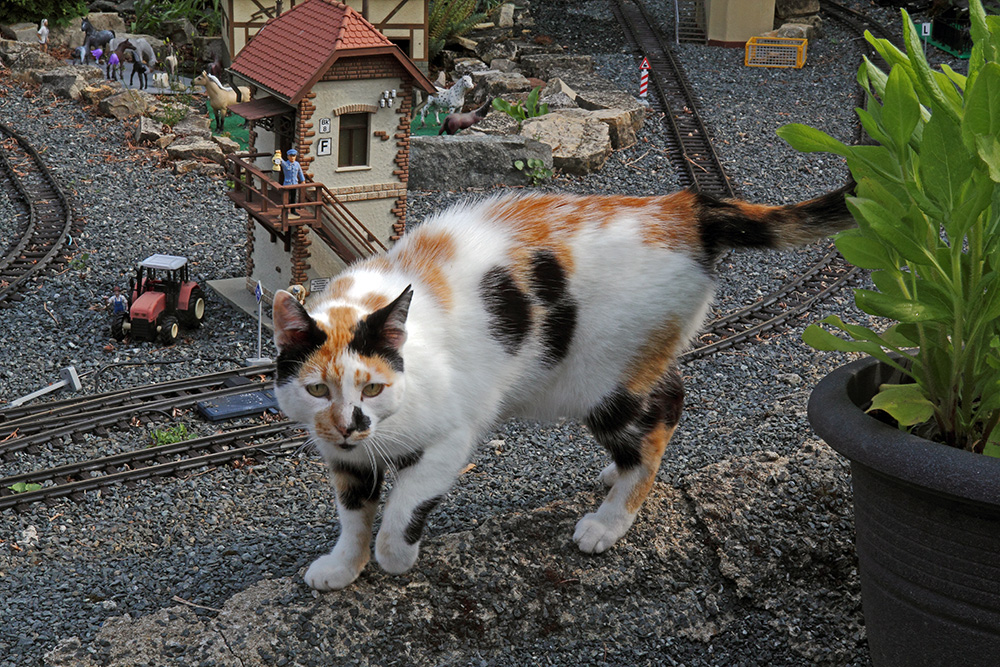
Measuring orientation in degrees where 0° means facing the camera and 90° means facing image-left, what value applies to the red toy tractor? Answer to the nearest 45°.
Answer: approximately 45°

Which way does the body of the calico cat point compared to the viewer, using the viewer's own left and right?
facing the viewer and to the left of the viewer

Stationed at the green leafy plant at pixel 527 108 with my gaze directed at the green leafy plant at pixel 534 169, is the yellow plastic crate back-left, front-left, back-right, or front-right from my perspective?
back-left

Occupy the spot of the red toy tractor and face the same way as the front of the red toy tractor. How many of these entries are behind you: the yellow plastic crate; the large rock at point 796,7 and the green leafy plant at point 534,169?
3

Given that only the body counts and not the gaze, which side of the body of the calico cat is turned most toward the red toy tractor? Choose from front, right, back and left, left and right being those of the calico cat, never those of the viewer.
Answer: right

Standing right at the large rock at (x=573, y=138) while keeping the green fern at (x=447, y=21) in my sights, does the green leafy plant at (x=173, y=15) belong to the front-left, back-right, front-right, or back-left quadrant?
front-left

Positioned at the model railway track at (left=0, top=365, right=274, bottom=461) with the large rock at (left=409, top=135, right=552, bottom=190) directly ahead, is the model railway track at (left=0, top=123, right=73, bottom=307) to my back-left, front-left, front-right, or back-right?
front-left

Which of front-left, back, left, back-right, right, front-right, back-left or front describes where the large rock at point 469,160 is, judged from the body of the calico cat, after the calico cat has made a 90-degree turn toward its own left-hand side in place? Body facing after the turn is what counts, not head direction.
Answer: back-left

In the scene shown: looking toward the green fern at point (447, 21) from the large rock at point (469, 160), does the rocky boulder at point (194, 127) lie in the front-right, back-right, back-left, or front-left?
front-left
